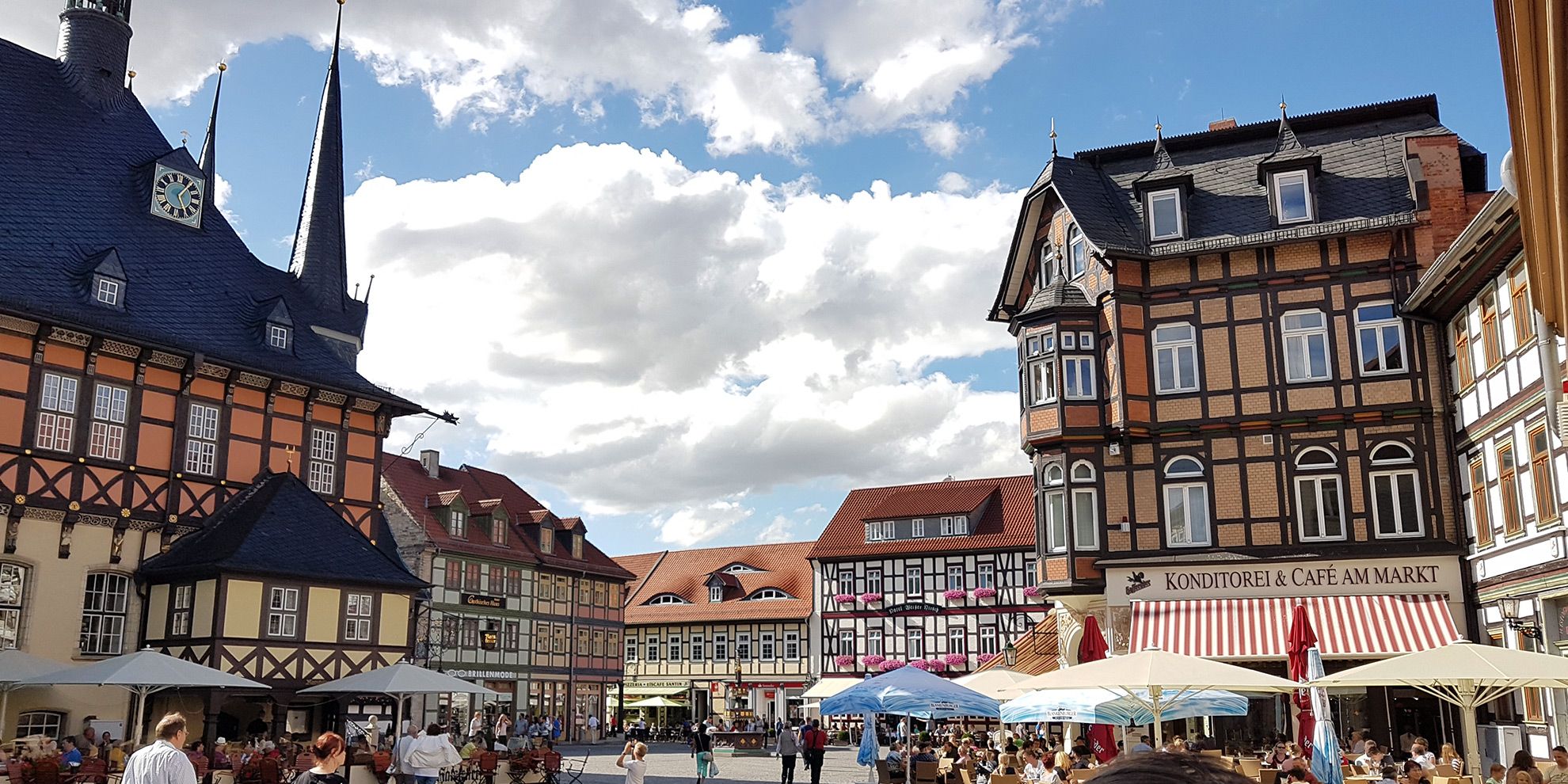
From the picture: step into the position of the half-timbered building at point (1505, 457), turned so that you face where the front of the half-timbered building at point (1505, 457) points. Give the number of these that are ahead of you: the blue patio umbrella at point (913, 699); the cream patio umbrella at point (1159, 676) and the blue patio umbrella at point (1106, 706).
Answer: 3

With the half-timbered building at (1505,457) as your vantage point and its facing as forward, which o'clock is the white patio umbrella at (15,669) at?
The white patio umbrella is roughly at 1 o'clock from the half-timbered building.

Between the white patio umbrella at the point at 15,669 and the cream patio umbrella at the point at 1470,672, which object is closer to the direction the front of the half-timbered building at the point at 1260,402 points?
the cream patio umbrella

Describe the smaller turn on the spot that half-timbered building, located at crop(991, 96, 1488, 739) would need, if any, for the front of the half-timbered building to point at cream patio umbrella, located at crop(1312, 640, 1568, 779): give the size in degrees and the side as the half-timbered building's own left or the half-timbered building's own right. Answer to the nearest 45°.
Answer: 0° — it already faces it

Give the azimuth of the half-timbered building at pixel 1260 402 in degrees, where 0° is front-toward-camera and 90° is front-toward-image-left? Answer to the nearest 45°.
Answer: approximately 0°

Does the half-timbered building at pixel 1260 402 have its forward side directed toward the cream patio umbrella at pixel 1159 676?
yes

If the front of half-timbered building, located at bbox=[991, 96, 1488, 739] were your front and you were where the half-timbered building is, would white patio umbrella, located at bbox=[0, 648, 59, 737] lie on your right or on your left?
on your right

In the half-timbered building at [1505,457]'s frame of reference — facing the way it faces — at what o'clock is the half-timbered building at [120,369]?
the half-timbered building at [120,369] is roughly at 1 o'clock from the half-timbered building at [1505,457].

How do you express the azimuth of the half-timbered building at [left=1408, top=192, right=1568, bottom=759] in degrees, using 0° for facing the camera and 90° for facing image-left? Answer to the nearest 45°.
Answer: approximately 45°
